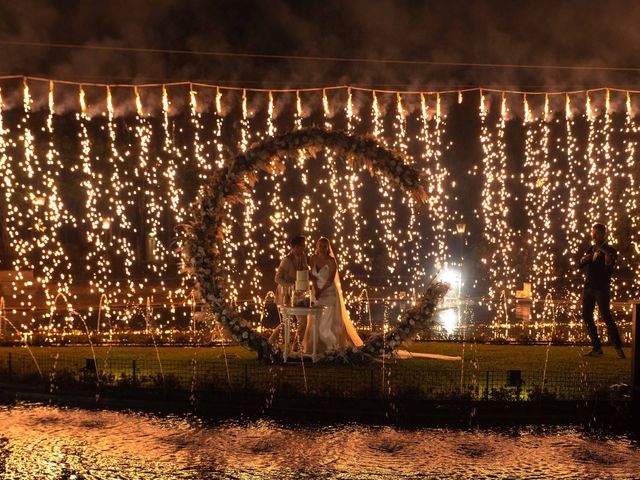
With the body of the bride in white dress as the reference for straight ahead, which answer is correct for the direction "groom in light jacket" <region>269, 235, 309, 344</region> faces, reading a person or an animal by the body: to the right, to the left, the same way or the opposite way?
to the left

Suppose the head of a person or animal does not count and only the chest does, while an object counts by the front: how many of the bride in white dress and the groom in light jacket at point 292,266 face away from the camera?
0

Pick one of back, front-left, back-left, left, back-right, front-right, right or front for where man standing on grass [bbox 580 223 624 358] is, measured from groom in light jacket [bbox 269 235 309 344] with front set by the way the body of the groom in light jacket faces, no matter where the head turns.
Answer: front-left

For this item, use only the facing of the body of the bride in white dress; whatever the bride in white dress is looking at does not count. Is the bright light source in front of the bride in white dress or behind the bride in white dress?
behind

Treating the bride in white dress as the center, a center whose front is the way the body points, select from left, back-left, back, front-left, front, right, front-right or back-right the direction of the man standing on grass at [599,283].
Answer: back-left
